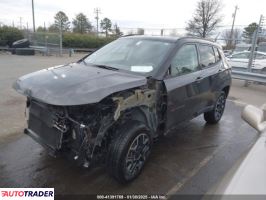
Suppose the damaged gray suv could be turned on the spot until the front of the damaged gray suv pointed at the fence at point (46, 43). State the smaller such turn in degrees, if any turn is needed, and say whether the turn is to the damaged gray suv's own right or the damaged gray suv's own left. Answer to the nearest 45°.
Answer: approximately 135° to the damaged gray suv's own right

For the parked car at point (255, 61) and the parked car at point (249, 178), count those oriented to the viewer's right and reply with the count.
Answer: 0

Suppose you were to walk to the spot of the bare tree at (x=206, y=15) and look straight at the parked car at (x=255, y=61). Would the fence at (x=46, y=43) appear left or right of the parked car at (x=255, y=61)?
right

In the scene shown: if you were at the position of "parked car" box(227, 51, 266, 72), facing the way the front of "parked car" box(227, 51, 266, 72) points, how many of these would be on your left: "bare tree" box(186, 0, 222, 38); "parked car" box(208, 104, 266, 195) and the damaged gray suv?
2

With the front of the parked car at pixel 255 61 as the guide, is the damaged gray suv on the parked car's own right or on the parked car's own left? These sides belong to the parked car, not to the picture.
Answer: on the parked car's own left

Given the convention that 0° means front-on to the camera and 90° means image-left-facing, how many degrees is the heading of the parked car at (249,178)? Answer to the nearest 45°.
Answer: approximately 45°

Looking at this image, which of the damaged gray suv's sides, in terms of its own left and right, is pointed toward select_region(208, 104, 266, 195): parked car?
left

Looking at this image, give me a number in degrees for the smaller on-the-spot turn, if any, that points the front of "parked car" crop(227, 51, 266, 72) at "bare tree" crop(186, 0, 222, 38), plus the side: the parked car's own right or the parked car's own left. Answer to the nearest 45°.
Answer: approximately 90° to the parked car's own right

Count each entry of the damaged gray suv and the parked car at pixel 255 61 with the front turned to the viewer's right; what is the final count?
0

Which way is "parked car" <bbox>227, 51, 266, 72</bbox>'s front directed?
to the viewer's left

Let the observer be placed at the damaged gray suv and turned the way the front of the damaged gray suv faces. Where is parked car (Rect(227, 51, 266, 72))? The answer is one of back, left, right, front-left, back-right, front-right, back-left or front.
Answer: back

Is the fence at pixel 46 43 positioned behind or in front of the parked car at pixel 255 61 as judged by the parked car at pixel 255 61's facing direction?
in front
